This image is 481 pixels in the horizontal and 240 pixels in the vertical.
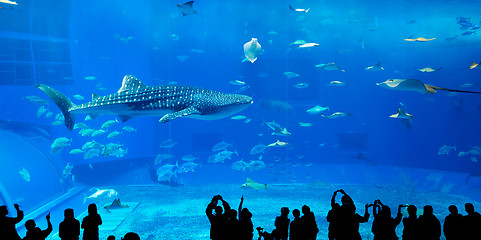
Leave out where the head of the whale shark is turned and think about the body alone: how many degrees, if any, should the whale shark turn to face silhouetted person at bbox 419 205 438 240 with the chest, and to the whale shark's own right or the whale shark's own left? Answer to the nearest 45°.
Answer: approximately 45° to the whale shark's own right

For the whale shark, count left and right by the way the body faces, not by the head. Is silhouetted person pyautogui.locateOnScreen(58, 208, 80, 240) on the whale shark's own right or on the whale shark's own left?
on the whale shark's own right

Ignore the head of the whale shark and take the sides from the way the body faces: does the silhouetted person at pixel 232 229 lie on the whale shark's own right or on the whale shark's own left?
on the whale shark's own right

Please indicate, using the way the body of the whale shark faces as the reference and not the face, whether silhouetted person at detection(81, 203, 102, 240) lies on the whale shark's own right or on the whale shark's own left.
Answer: on the whale shark's own right

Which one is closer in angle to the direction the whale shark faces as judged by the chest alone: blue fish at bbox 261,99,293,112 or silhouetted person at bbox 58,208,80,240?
the blue fish

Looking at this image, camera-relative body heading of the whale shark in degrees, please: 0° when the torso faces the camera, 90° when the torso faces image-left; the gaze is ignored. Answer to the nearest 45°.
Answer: approximately 270°

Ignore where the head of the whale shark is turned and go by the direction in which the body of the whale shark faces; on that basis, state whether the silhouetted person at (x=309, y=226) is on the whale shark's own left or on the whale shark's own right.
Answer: on the whale shark's own right

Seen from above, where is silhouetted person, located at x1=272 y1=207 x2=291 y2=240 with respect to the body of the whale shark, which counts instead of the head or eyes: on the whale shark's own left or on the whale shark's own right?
on the whale shark's own right
